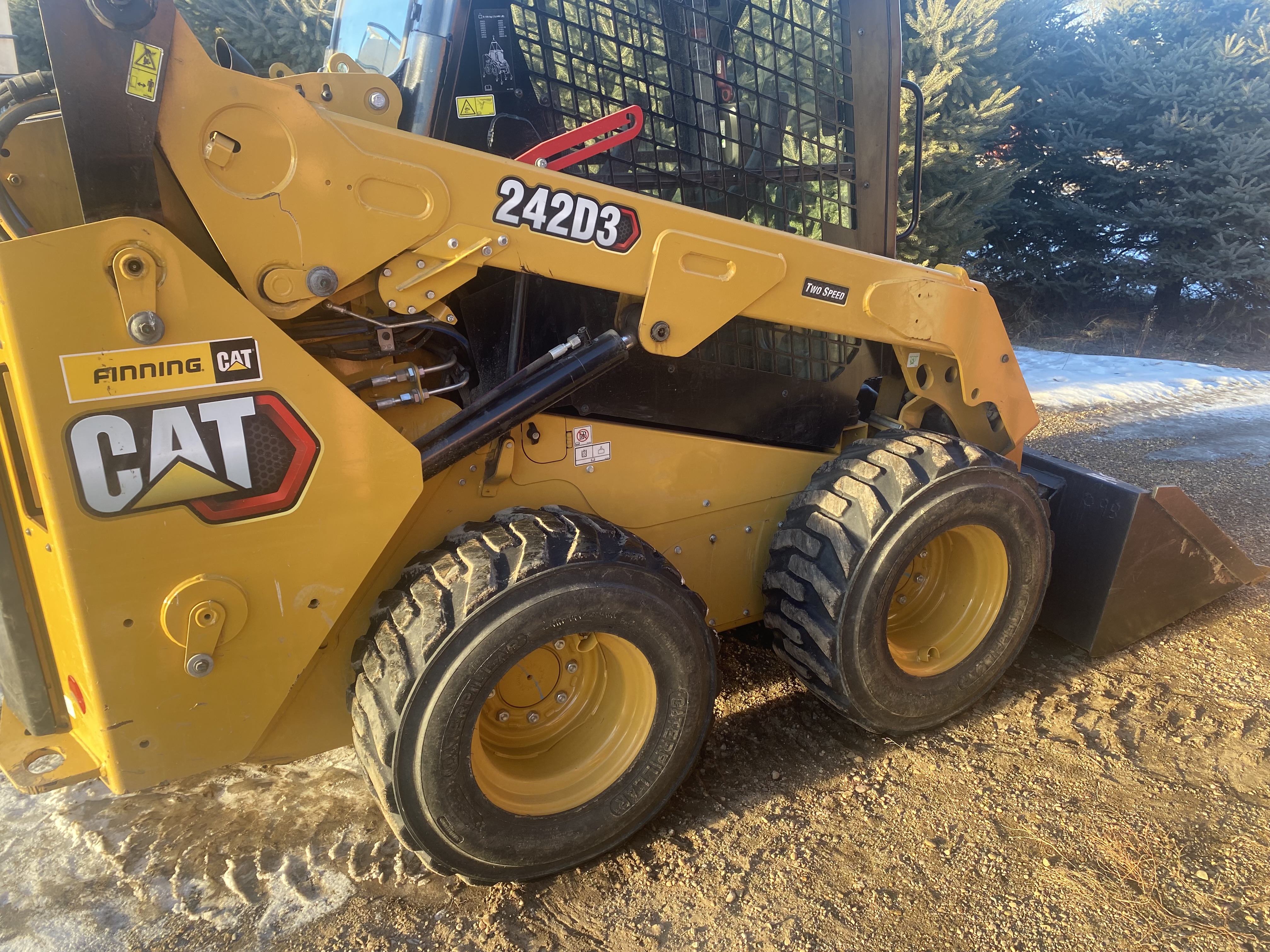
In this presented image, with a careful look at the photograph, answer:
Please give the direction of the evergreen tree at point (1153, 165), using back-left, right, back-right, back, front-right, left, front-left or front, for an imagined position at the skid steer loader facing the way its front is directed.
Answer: front

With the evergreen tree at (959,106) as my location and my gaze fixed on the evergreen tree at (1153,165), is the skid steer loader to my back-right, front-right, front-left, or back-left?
back-right

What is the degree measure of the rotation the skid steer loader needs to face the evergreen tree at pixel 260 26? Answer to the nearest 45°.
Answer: approximately 90° to its left

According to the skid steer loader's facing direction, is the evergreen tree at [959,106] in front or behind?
in front

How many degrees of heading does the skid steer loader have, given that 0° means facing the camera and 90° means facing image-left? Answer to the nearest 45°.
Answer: approximately 225°

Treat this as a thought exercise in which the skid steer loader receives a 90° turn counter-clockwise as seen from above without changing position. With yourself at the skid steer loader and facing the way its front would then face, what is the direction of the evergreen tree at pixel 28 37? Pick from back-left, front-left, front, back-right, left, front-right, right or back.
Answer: front
